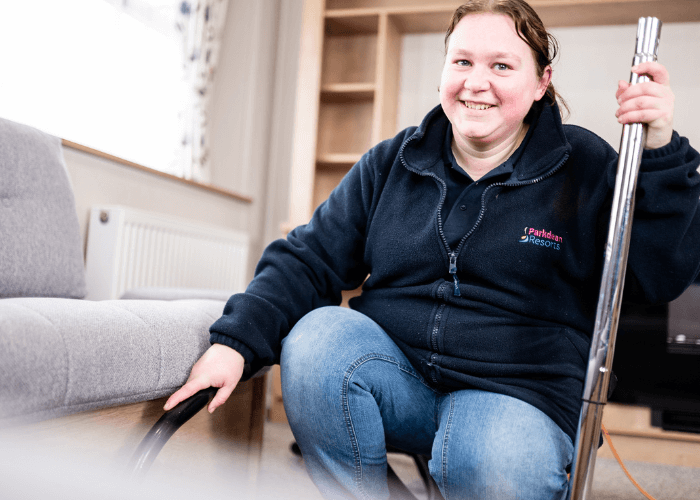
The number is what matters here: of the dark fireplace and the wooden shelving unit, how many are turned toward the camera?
2

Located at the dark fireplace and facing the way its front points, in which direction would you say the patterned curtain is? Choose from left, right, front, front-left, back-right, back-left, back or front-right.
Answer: right

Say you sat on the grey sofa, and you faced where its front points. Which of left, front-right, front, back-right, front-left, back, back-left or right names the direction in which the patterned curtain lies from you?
back-left

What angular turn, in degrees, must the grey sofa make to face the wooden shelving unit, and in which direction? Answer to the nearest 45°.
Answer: approximately 90° to its left

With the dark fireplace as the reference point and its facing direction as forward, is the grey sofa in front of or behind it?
in front

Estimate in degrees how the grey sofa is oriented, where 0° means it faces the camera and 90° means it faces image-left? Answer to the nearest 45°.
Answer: approximately 315°

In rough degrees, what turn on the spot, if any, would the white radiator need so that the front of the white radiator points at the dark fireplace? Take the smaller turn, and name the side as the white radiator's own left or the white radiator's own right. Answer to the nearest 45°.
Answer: approximately 45° to the white radiator's own left

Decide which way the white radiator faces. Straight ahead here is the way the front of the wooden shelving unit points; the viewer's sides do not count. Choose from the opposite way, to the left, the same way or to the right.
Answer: to the left

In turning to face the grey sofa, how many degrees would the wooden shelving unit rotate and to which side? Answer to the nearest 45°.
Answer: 0° — it already faces it

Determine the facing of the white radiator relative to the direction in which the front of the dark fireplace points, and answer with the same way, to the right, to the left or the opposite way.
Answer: to the left

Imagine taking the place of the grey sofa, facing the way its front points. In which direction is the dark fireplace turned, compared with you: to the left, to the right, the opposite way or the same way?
to the right
